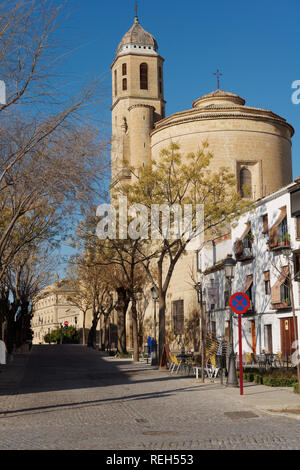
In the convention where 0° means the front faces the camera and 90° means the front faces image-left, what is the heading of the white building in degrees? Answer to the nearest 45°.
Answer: approximately 45°

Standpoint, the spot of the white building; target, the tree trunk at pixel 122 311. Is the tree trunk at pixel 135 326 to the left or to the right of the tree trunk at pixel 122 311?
left
